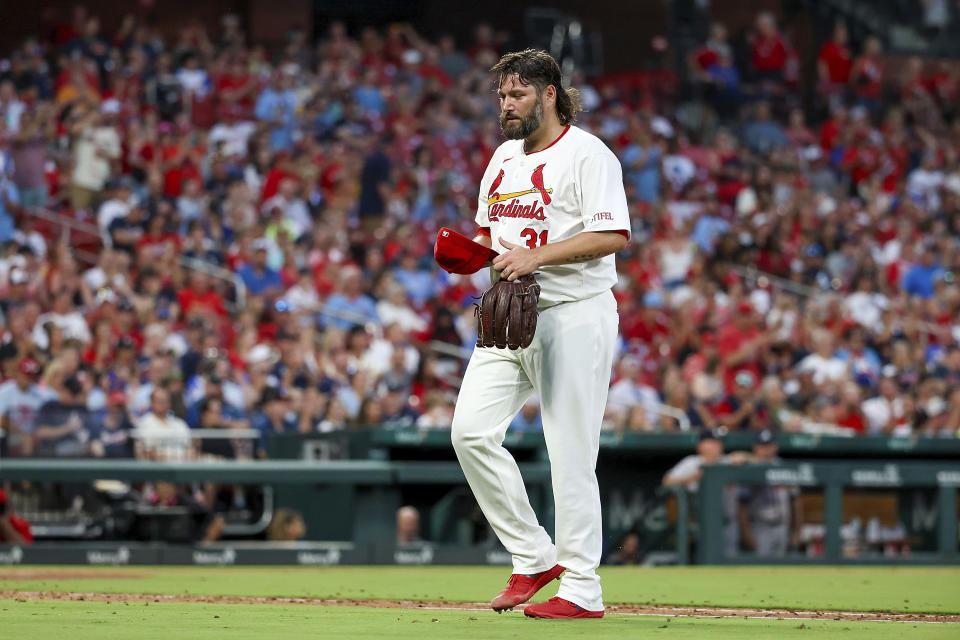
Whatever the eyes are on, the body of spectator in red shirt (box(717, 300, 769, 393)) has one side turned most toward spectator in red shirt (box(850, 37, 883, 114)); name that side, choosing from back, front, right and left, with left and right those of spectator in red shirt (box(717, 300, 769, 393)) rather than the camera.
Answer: back

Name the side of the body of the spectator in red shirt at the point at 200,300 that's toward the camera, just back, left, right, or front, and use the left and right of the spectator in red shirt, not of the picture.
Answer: front

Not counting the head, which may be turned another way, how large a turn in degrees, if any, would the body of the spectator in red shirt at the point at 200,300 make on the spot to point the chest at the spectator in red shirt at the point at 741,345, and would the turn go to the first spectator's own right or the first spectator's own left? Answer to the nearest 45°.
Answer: approximately 90° to the first spectator's own left

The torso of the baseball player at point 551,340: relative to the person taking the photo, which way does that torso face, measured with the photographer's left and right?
facing the viewer and to the left of the viewer

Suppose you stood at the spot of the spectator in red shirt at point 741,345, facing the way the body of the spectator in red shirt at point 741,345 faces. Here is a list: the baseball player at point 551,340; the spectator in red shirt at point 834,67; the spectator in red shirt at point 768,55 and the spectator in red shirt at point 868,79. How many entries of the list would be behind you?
3

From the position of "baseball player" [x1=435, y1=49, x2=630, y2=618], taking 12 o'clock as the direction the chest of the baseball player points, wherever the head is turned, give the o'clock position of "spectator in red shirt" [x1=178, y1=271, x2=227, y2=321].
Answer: The spectator in red shirt is roughly at 4 o'clock from the baseball player.

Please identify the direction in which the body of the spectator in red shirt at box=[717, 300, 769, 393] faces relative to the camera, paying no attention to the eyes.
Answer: toward the camera

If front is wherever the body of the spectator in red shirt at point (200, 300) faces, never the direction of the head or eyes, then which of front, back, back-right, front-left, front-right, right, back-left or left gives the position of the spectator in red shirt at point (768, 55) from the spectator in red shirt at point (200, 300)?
back-left

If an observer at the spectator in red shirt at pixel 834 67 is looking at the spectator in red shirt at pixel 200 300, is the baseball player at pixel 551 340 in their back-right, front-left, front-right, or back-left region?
front-left

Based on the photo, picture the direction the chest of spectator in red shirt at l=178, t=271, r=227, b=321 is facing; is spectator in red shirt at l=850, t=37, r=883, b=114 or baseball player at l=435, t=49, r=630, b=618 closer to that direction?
the baseball player

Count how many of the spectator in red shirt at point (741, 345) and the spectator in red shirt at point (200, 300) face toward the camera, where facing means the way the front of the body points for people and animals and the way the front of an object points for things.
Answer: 2
